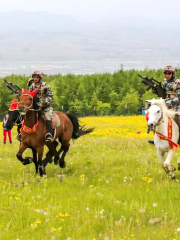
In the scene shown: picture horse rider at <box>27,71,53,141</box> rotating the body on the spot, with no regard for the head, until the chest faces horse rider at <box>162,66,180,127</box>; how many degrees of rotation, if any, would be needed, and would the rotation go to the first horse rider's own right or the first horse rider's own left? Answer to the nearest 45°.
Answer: approximately 135° to the first horse rider's own left

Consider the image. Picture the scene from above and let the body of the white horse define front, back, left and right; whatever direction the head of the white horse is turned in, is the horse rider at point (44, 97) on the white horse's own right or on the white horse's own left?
on the white horse's own right

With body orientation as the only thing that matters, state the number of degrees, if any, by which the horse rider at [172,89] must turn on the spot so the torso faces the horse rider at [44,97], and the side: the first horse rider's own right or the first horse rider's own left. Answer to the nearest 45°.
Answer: approximately 45° to the first horse rider's own right

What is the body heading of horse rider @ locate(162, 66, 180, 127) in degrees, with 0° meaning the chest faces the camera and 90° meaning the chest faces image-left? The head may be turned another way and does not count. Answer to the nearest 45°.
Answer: approximately 45°
